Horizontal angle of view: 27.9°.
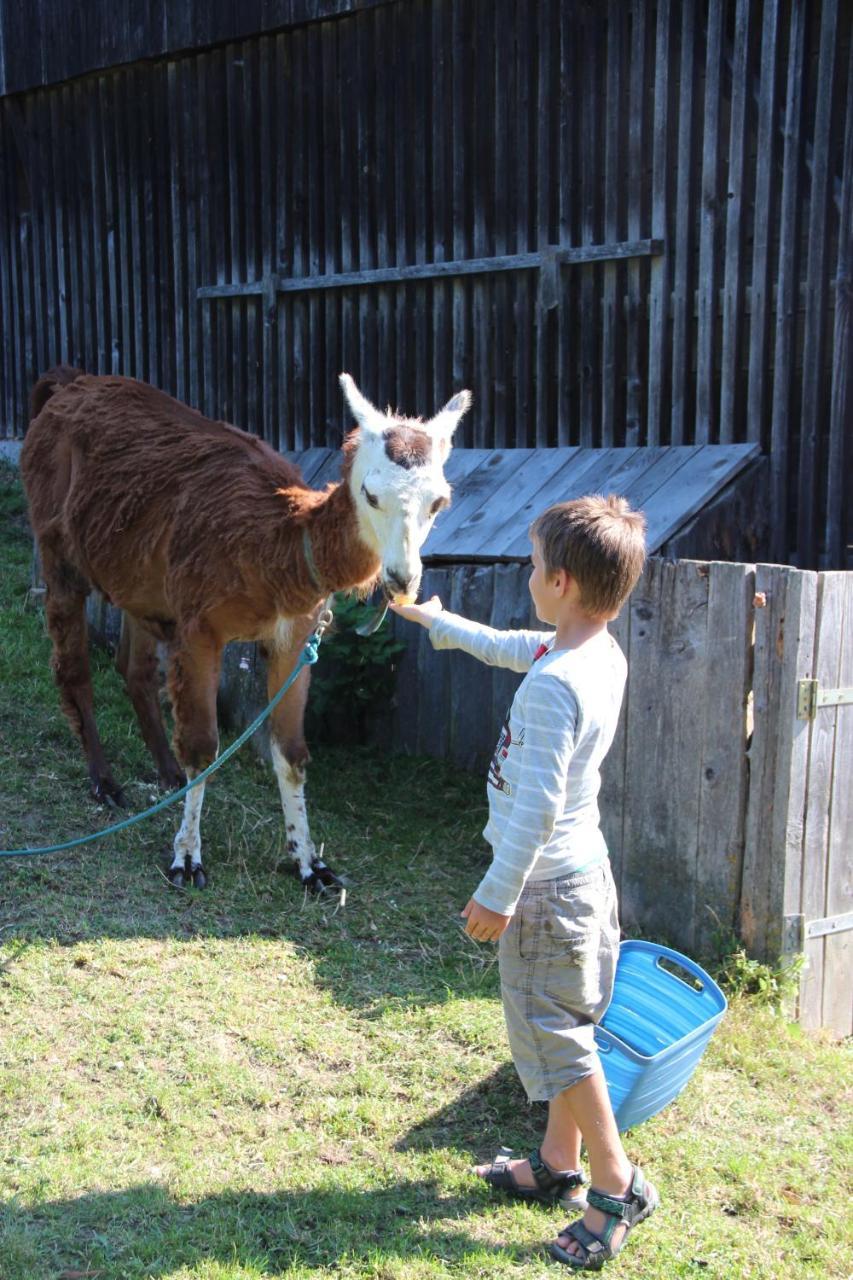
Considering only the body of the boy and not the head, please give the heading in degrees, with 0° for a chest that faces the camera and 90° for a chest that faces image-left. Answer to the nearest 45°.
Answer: approximately 90°

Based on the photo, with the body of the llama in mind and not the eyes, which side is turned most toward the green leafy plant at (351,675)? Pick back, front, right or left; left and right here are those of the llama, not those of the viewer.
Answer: left

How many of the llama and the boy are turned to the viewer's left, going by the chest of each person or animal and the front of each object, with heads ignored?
1

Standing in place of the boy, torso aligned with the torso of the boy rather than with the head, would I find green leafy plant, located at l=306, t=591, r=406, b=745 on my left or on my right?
on my right

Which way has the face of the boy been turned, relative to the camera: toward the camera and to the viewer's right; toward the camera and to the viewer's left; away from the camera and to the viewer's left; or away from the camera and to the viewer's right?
away from the camera and to the viewer's left

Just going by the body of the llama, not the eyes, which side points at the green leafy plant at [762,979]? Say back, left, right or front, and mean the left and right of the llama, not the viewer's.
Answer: front

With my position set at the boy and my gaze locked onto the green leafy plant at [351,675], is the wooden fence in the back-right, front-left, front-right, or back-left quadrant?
front-right

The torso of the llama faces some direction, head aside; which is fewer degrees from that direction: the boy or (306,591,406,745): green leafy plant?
the boy

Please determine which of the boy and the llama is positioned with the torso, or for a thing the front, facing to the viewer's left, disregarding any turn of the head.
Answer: the boy

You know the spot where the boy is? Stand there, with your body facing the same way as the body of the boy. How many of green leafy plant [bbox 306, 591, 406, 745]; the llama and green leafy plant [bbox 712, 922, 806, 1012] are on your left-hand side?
0

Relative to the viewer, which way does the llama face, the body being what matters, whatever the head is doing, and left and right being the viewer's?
facing the viewer and to the right of the viewer

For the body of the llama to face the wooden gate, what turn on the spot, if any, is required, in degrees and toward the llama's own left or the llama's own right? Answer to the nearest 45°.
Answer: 0° — it already faces it
